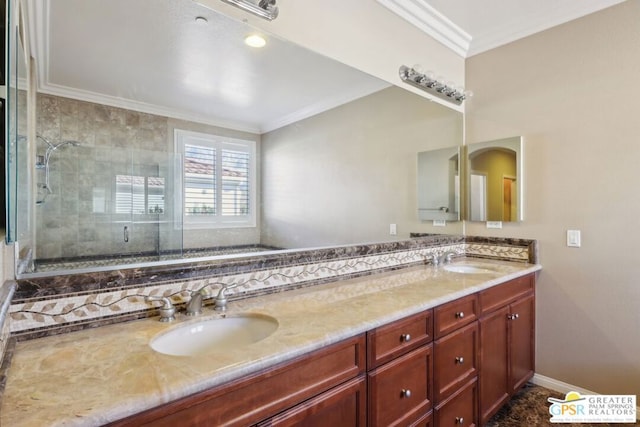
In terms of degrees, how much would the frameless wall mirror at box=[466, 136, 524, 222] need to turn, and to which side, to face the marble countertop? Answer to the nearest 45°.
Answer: approximately 45° to its left

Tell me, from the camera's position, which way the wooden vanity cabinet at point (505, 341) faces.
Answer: facing the viewer and to the right of the viewer

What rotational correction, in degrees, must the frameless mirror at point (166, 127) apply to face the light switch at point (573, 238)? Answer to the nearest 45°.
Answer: approximately 45° to its left

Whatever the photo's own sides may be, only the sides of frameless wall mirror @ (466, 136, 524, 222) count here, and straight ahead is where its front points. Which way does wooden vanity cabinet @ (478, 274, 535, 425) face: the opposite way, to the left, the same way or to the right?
to the left

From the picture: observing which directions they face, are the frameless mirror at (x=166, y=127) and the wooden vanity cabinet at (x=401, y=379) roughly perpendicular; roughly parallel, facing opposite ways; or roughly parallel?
roughly parallel

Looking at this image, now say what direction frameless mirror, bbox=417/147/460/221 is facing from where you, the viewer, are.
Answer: facing the viewer and to the left of the viewer

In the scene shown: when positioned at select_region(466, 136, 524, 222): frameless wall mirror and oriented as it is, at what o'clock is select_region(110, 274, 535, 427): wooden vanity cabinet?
The wooden vanity cabinet is roughly at 11 o'clock from the frameless wall mirror.

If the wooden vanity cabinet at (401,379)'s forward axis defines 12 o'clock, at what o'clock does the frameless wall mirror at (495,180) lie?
The frameless wall mirror is roughly at 9 o'clock from the wooden vanity cabinet.
